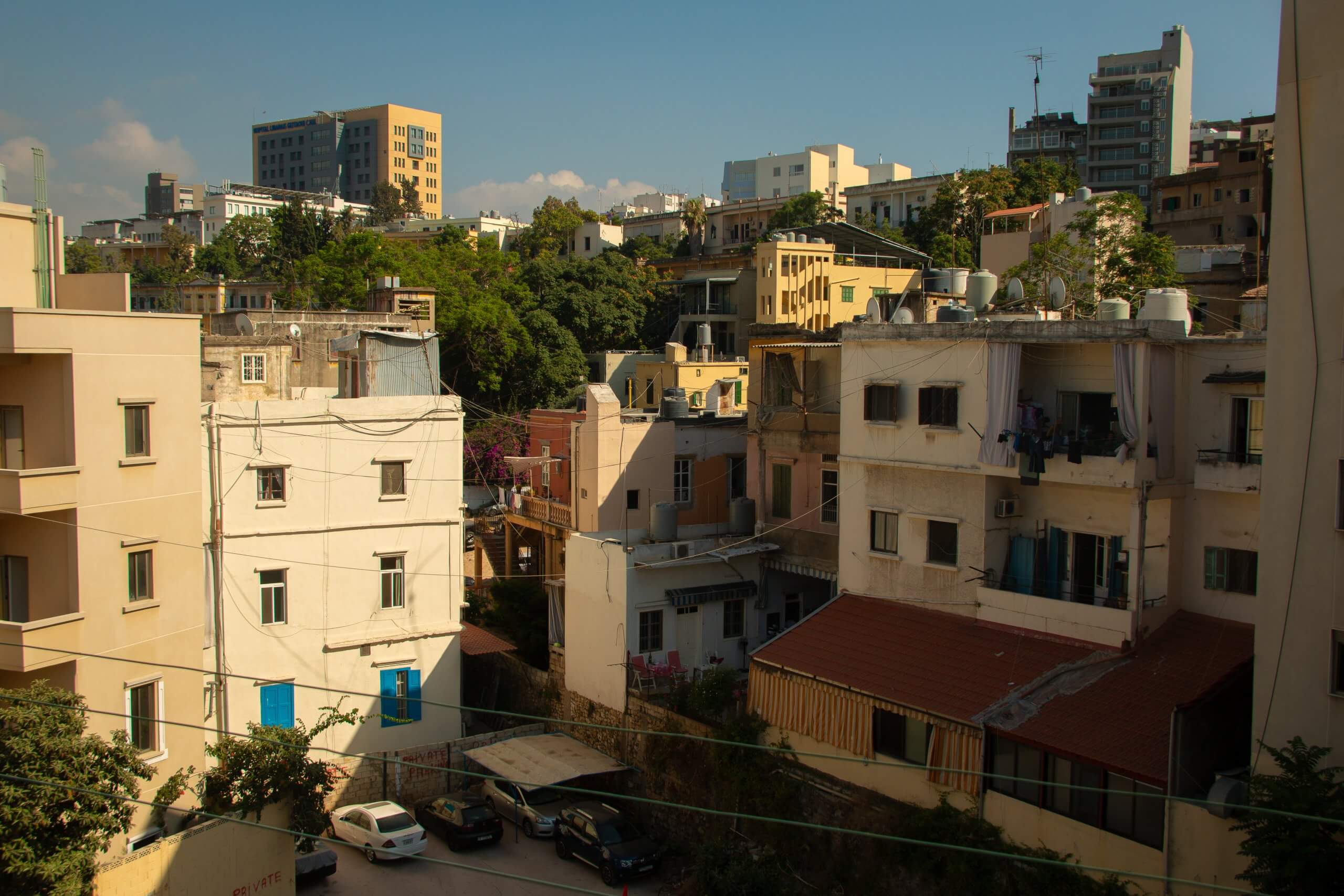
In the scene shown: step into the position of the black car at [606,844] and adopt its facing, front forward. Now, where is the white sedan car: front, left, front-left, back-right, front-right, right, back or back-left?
back-right

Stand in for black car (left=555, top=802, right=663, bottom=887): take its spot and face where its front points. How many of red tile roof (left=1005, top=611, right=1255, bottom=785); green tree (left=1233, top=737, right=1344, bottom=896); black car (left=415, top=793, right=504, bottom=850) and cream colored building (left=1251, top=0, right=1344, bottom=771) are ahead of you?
3

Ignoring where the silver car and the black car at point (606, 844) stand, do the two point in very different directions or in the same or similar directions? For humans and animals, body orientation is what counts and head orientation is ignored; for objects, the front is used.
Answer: same or similar directions

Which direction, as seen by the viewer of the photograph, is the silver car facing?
facing the viewer and to the right of the viewer

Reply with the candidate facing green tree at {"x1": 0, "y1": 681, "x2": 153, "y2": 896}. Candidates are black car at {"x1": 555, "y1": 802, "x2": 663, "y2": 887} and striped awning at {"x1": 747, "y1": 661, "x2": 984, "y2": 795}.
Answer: the striped awning

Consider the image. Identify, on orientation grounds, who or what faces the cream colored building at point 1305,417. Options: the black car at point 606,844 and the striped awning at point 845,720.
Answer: the black car

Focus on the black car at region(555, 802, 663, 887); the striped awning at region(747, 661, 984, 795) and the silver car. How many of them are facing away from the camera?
0

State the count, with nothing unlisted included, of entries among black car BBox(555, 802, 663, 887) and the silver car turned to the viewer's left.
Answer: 0

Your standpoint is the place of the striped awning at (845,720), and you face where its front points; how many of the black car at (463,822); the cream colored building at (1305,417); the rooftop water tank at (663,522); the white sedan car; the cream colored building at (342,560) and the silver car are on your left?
1

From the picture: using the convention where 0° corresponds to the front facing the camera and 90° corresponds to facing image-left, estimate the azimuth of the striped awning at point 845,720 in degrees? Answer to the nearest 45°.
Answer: approximately 45°

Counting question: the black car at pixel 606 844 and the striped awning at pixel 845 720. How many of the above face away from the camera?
0
